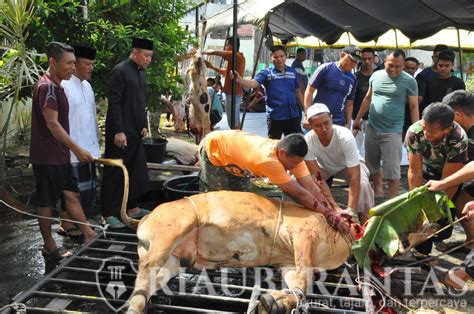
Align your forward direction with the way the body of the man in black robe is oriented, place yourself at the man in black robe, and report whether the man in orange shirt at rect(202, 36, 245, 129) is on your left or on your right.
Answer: on your left

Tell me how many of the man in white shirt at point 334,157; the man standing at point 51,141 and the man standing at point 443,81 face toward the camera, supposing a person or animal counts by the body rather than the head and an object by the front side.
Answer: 2

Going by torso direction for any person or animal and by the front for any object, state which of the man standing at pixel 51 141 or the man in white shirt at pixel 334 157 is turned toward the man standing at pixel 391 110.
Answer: the man standing at pixel 51 141

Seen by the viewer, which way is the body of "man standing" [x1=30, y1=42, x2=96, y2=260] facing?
to the viewer's right

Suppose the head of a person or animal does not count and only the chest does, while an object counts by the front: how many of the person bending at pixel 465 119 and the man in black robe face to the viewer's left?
1

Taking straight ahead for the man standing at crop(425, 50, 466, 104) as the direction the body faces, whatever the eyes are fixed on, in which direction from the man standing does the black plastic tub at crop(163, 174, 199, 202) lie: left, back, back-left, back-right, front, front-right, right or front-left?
front-right

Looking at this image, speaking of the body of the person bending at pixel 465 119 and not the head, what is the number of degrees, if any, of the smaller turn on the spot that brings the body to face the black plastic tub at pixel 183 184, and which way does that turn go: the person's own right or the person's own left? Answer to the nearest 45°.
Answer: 0° — they already face it

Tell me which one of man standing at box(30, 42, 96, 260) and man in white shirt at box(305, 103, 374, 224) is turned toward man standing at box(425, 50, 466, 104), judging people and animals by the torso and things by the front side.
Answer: man standing at box(30, 42, 96, 260)
